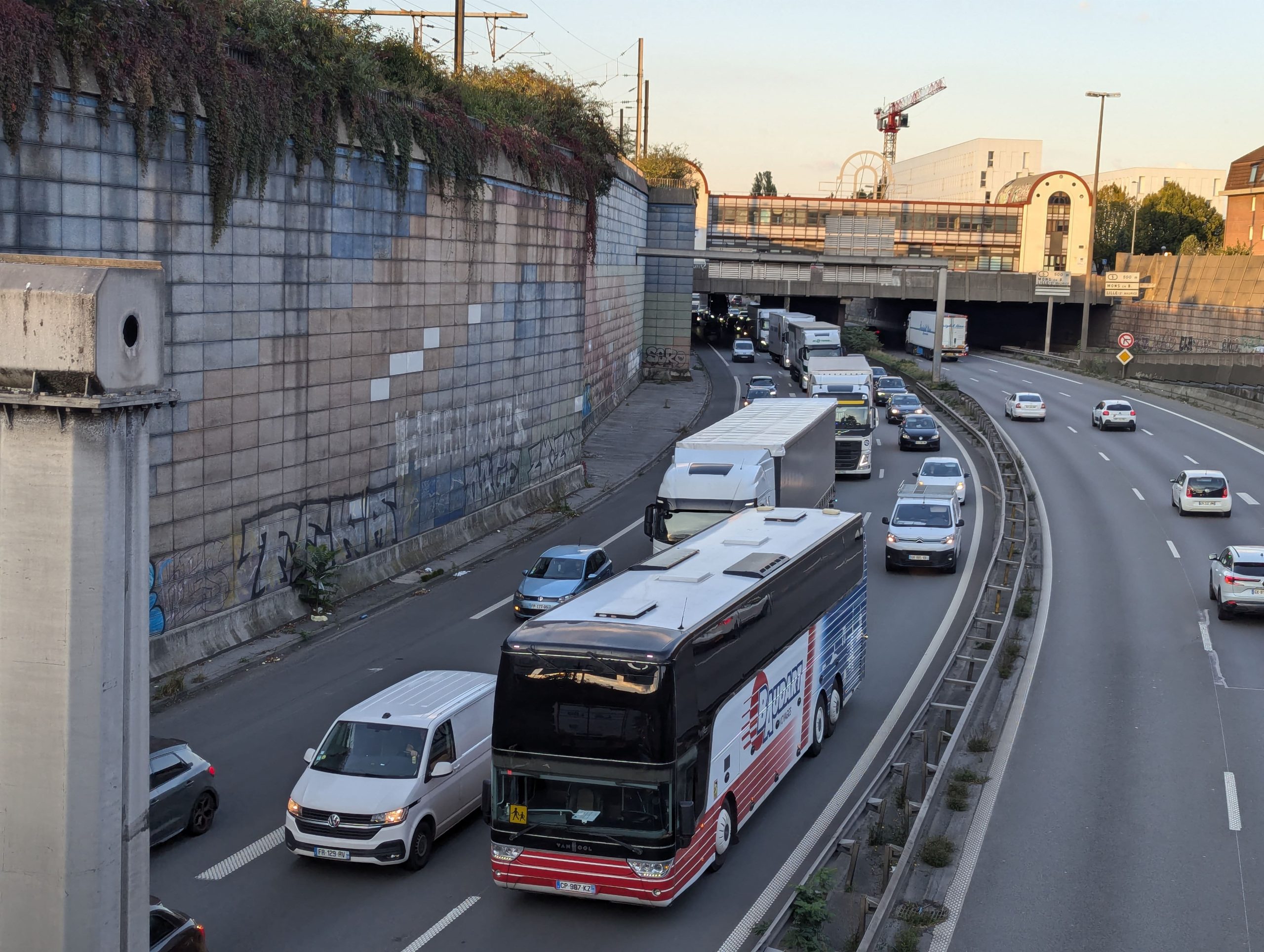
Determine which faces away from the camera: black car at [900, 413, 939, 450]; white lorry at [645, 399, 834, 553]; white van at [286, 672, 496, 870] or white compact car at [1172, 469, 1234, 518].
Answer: the white compact car

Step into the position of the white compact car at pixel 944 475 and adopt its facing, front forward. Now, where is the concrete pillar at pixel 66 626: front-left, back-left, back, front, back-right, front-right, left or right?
front

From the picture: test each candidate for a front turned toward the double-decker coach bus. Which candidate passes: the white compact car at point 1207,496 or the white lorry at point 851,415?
the white lorry

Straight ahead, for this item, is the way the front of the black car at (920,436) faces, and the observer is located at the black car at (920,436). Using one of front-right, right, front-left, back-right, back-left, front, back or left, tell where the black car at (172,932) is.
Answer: front

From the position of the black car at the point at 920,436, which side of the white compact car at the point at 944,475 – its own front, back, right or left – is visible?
back

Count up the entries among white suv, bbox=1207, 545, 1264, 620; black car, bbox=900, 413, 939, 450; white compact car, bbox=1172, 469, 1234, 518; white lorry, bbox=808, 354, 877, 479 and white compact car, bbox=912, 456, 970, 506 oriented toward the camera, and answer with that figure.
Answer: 3

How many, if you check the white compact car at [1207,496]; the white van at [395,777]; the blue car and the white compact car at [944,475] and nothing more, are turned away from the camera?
1

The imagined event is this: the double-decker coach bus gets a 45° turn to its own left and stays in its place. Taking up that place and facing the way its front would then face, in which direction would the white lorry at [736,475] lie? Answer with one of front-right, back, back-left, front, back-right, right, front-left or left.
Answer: back

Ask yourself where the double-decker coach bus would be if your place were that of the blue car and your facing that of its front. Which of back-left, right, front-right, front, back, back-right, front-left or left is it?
front-left

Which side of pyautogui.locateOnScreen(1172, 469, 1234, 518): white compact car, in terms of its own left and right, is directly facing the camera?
back

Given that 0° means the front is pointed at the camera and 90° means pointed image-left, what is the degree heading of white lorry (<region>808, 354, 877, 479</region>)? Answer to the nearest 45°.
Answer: approximately 0°

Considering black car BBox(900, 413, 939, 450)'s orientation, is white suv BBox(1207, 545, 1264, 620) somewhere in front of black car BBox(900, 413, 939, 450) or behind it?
in front

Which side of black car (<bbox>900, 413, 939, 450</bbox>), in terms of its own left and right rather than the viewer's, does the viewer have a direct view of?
front
